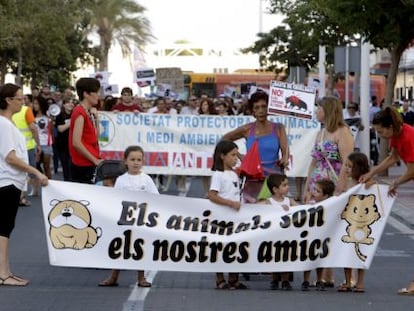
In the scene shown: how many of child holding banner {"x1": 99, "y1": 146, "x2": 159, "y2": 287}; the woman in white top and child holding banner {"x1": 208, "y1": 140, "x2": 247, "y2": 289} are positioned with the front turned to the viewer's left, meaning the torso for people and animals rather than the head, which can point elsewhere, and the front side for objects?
0

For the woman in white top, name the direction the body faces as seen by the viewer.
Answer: to the viewer's right

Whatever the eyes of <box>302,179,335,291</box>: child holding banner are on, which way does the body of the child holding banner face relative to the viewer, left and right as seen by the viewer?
facing the viewer and to the left of the viewer

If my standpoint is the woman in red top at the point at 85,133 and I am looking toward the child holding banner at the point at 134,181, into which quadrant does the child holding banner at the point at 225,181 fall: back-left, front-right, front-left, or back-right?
front-left

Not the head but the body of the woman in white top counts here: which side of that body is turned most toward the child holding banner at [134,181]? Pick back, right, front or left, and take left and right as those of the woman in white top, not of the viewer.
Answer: front

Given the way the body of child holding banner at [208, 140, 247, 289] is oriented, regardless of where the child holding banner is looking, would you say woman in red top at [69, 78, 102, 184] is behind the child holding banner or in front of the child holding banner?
behind

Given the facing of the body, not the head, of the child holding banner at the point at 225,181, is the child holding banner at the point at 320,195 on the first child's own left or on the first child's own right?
on the first child's own left

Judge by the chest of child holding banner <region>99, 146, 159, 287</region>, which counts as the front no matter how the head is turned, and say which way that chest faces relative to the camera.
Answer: toward the camera

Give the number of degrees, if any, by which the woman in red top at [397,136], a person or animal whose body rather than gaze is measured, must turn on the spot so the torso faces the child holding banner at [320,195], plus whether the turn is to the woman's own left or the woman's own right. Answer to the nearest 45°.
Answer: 0° — they already face them

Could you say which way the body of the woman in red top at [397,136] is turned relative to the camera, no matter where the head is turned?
to the viewer's left

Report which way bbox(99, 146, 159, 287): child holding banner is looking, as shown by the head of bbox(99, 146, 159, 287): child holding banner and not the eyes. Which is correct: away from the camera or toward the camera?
toward the camera
